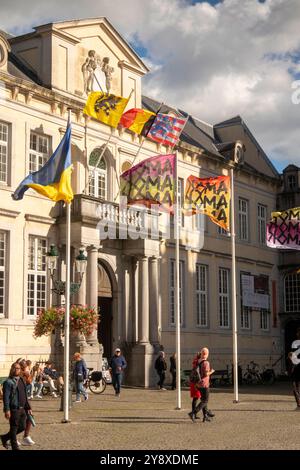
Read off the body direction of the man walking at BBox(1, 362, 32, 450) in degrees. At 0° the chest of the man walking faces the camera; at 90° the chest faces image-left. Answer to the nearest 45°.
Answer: approximately 315°

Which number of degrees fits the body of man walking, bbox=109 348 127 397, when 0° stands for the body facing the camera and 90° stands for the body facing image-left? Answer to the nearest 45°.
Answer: approximately 0°

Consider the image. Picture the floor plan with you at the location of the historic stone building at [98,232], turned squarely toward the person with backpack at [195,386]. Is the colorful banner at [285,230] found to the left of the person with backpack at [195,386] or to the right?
left

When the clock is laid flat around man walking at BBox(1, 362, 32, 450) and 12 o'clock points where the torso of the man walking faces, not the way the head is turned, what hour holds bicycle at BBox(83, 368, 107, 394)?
The bicycle is roughly at 8 o'clock from the man walking.
